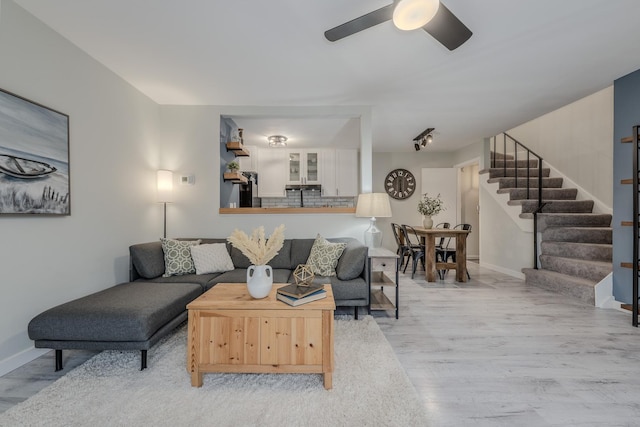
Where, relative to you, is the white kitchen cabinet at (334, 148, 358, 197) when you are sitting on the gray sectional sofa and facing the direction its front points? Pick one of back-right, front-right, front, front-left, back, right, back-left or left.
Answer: back-left

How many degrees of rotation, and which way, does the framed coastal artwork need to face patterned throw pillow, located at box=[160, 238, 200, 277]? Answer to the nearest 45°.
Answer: approximately 45° to its left

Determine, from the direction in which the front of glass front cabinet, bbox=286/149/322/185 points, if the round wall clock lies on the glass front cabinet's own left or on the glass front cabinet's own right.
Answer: on the glass front cabinet's own left

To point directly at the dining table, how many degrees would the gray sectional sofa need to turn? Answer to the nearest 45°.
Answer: approximately 90° to its left

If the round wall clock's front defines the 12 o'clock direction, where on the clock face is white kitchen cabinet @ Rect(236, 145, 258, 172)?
The white kitchen cabinet is roughly at 2 o'clock from the round wall clock.

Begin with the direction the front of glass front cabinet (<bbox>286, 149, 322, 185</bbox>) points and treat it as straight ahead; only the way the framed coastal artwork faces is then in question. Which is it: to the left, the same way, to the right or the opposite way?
to the left

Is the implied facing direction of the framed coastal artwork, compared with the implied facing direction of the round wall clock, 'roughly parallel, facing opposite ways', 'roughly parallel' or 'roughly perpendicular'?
roughly perpendicular

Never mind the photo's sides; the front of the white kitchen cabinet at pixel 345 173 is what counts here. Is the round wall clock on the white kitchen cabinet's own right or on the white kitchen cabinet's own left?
on the white kitchen cabinet's own left
